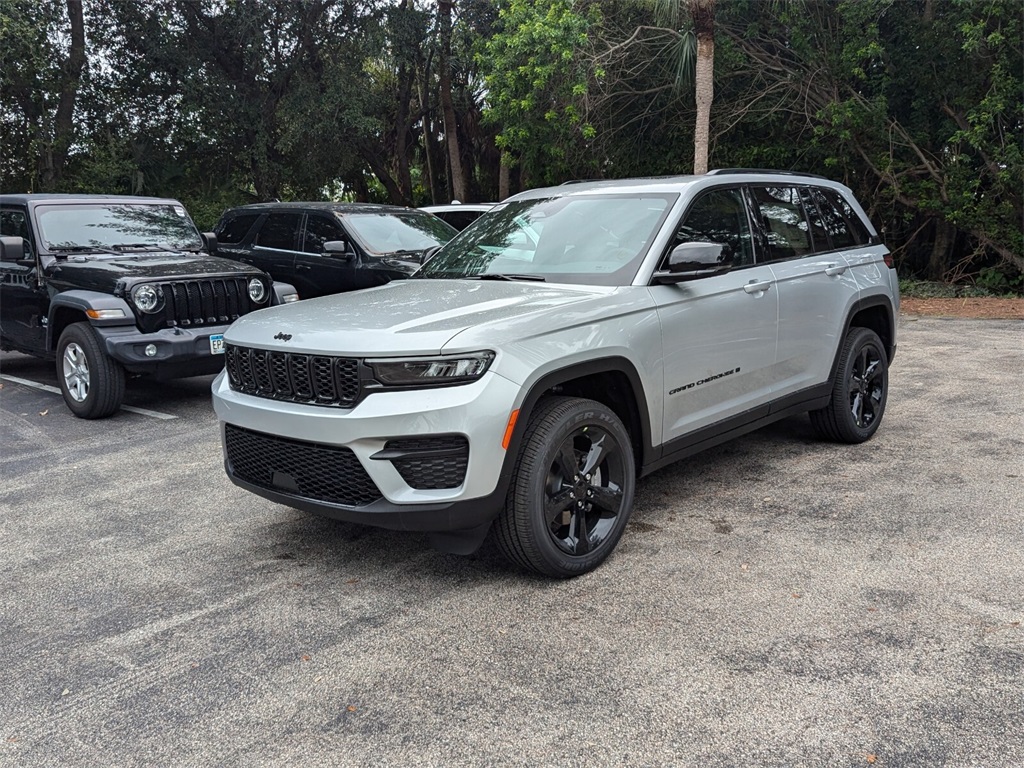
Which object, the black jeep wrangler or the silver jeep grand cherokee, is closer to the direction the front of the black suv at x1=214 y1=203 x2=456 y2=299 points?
the silver jeep grand cherokee

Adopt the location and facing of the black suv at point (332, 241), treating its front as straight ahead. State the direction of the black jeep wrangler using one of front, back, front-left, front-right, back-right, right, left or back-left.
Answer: right

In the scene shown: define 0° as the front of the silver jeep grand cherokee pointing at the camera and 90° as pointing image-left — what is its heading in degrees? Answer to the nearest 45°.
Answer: approximately 45°

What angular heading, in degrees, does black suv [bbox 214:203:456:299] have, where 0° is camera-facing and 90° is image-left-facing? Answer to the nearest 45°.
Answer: approximately 315°

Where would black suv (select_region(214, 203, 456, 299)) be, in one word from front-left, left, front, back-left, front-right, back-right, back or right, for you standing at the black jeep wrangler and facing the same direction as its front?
left

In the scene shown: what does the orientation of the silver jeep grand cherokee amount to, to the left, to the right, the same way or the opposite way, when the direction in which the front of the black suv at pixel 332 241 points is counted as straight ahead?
to the right

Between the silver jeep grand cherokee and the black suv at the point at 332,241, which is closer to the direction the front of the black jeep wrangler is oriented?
the silver jeep grand cherokee

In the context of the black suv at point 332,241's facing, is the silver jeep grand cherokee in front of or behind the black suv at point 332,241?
in front

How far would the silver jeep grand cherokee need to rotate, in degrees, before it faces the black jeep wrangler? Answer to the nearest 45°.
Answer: approximately 90° to its right

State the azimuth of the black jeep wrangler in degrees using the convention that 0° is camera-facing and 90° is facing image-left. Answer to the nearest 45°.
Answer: approximately 315°
